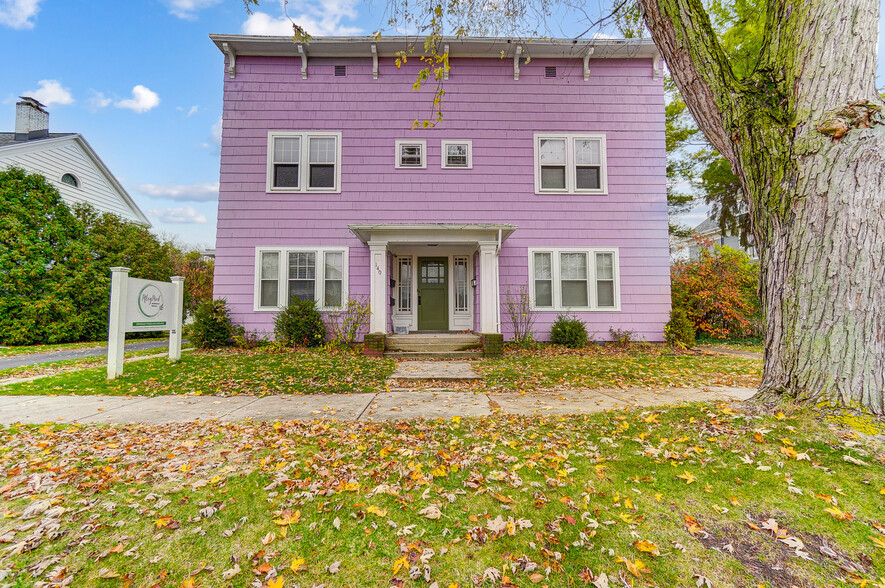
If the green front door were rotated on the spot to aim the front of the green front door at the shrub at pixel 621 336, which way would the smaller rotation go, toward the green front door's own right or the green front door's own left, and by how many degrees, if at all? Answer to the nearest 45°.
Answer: approximately 90° to the green front door's own left

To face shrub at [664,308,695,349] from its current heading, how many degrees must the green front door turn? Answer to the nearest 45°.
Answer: approximately 90° to its left

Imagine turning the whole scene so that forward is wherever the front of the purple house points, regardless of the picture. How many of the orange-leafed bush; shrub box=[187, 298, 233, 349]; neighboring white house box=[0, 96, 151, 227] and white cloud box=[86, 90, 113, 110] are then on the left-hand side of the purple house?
1

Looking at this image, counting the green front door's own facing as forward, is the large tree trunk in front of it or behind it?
in front

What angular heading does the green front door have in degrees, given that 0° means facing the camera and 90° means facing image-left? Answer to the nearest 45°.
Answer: approximately 0°

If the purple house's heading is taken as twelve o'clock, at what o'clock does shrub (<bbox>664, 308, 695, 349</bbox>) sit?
The shrub is roughly at 9 o'clock from the purple house.

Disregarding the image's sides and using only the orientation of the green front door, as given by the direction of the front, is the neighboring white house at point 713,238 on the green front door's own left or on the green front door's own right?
on the green front door's own left

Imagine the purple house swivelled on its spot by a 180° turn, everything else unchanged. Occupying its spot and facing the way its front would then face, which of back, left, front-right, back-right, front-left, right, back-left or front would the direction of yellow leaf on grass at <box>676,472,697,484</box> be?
back

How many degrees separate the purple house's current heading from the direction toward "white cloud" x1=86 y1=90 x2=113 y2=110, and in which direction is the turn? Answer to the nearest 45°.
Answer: approximately 90° to its right

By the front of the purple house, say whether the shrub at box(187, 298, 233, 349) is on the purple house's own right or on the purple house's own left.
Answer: on the purple house's own right

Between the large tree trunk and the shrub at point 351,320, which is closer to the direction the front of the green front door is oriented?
the large tree trunk

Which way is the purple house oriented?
toward the camera

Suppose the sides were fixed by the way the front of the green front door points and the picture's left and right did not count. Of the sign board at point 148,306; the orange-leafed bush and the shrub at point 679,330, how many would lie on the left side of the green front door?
2

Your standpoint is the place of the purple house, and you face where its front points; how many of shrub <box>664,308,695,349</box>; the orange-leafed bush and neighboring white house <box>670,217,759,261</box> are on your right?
0

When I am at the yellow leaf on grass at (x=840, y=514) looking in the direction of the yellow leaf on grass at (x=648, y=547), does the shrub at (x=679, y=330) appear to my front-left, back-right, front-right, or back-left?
back-right

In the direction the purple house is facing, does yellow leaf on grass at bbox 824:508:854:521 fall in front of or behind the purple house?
in front
